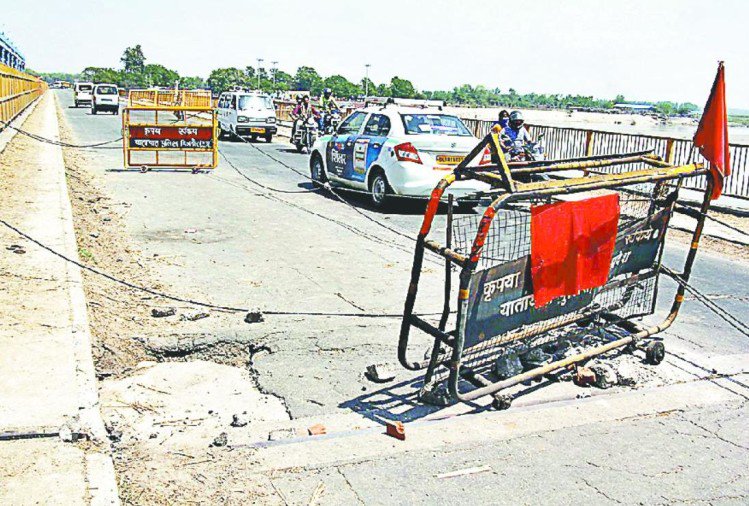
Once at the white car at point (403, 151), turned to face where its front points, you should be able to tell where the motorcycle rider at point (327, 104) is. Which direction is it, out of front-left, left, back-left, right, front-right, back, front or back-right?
front-right

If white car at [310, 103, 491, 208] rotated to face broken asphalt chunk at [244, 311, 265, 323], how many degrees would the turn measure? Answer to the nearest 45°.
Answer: approximately 135° to its left

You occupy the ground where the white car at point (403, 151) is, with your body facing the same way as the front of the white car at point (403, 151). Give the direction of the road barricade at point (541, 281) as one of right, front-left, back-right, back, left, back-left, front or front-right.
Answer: back-left

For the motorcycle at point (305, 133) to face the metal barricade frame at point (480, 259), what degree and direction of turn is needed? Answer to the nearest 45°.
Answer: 0° — it already faces it

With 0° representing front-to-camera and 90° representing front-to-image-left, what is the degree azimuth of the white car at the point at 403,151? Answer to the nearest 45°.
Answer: approximately 135°

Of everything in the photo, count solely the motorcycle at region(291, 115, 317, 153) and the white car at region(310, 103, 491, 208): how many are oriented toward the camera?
1

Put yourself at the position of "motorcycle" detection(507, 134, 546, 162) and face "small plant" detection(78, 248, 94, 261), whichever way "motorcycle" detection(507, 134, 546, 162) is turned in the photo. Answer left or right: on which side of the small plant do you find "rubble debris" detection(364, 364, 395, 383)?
left

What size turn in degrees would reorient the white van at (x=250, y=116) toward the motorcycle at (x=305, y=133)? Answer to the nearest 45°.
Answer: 0° — it already faces it

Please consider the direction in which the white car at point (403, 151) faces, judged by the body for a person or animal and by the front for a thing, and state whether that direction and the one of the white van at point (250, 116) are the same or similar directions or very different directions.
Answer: very different directions
